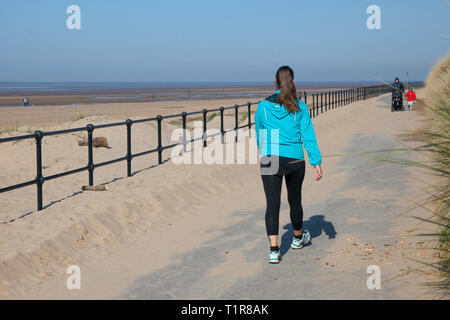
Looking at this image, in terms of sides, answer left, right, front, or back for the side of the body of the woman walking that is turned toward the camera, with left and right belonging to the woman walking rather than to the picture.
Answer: back

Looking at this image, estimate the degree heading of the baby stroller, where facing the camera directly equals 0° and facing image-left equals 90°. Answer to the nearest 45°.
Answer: approximately 0°

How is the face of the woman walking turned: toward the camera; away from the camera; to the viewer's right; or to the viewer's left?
away from the camera
